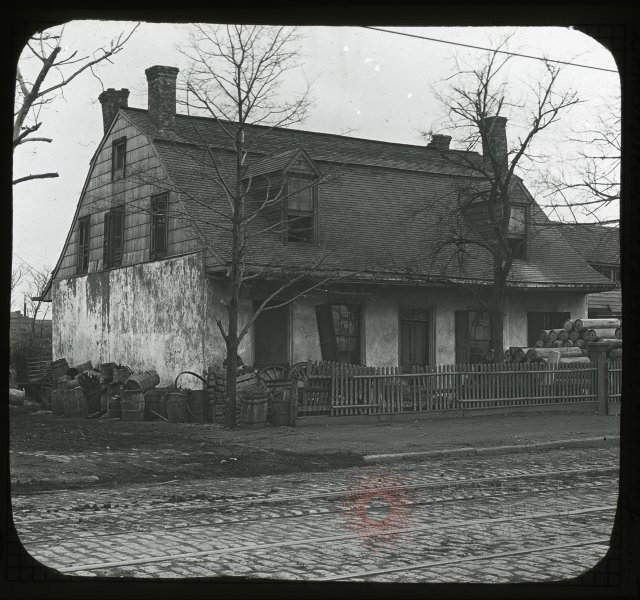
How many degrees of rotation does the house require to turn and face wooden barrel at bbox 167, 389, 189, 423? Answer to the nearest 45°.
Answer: approximately 90° to its right

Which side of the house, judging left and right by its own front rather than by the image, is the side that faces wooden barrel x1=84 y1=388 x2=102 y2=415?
right

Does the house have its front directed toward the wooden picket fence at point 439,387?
yes

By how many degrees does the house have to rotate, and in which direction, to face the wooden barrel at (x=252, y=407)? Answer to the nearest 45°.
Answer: approximately 45° to its right

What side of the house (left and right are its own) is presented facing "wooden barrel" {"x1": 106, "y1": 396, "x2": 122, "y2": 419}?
right

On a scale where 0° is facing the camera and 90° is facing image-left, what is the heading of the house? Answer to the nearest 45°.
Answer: approximately 315°

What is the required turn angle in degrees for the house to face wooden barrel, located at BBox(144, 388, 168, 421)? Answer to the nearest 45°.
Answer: approximately 90° to its right
